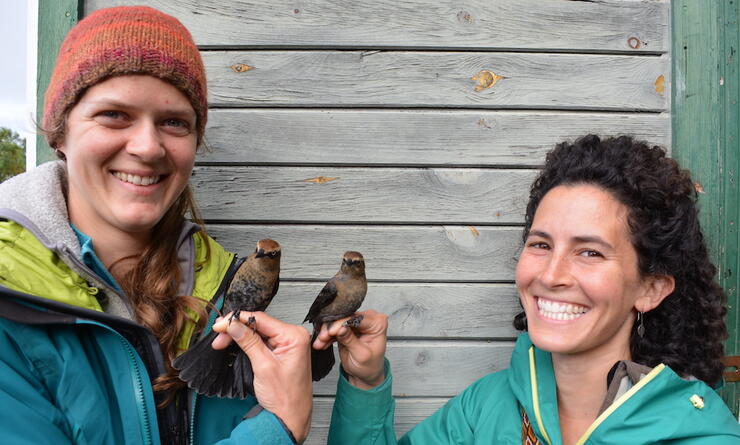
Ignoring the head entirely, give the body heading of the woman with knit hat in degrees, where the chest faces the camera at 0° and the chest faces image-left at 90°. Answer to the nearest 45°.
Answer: approximately 315°

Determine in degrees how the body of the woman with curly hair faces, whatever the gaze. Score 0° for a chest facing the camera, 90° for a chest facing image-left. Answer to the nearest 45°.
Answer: approximately 45°

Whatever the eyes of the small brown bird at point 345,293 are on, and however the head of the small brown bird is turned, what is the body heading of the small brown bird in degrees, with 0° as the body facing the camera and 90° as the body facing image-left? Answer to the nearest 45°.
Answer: approximately 315°
